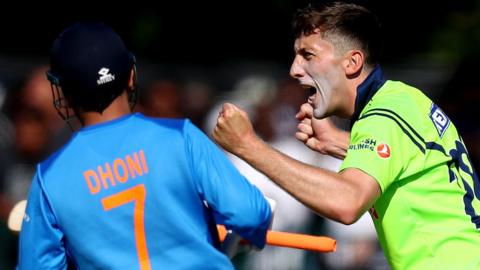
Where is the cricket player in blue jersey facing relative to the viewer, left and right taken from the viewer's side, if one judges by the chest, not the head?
facing away from the viewer

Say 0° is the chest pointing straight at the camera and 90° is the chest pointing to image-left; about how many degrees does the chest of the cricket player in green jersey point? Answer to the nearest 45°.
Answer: approximately 90°

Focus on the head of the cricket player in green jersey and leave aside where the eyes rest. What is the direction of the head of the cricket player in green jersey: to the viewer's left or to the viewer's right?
to the viewer's left

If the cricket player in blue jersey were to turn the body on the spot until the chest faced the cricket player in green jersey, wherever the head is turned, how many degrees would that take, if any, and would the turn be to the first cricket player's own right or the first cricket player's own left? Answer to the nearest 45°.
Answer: approximately 90° to the first cricket player's own right
